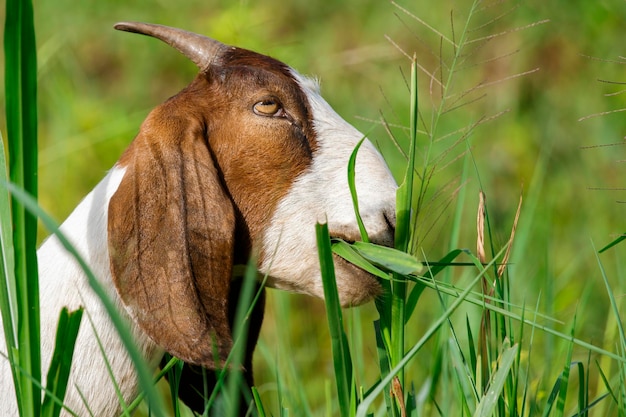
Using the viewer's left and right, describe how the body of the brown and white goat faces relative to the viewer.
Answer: facing to the right of the viewer

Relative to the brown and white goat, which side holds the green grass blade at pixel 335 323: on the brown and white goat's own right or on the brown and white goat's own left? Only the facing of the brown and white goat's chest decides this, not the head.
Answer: on the brown and white goat's own right

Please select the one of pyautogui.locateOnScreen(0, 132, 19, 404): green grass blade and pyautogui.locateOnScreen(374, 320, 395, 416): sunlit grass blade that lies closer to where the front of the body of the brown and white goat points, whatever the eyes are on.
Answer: the sunlit grass blade
